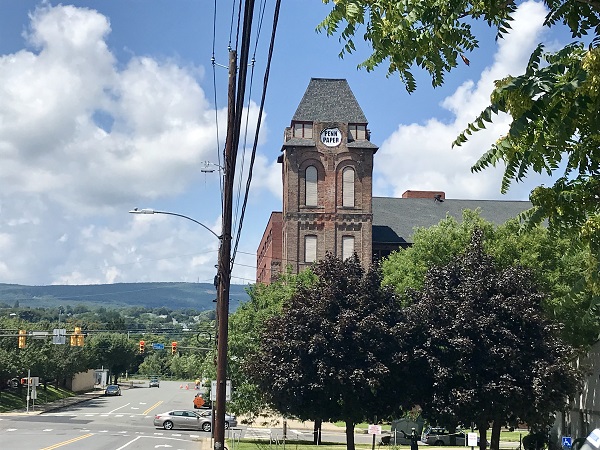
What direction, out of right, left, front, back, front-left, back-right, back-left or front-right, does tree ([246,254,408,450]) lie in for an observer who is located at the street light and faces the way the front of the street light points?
back-right

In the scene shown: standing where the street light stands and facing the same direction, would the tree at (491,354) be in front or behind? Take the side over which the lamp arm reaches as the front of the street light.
behind

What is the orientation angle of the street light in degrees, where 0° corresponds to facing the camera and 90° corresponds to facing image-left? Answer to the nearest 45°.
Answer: approximately 90°

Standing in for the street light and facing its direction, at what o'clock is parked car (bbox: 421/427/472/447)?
The parked car is roughly at 4 o'clock from the street light.

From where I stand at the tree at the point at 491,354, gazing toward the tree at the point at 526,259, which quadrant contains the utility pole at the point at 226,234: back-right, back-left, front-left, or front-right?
back-left

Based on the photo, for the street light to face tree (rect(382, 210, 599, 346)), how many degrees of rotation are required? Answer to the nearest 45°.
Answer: approximately 135° to its right

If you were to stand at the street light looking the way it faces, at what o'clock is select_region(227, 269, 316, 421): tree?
The tree is roughly at 3 o'clock from the street light.
